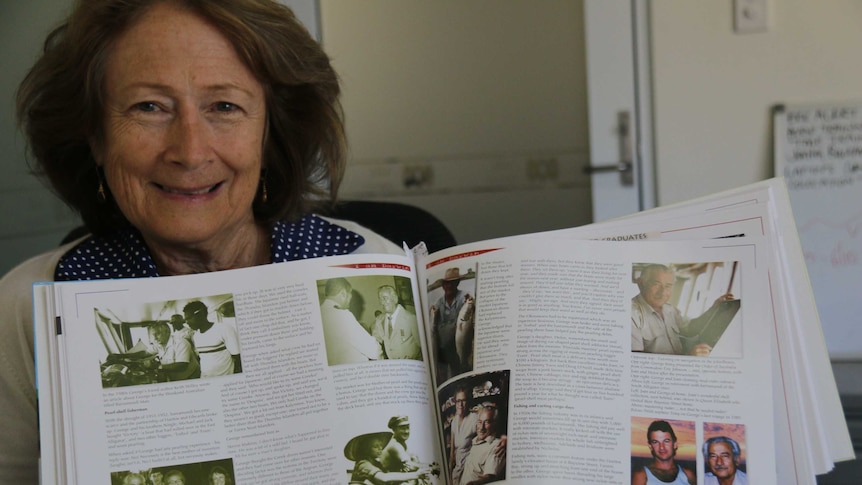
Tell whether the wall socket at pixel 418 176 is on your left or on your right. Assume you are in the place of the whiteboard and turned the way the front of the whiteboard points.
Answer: on your right

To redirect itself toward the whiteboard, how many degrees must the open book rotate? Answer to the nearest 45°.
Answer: approximately 135° to its left

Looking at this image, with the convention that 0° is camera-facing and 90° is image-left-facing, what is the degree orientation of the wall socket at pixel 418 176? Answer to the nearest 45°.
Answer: approximately 0°

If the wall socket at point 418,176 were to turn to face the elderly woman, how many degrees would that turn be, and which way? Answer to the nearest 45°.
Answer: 0° — it already faces them

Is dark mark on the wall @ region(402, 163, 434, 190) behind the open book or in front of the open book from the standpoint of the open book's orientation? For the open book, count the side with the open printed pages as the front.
behind
